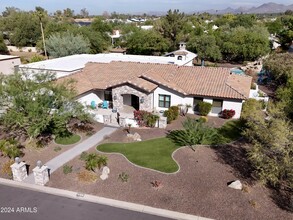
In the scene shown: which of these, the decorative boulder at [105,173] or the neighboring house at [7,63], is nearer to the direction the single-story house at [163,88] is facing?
the decorative boulder

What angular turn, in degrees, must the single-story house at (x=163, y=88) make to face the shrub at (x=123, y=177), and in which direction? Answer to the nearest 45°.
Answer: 0° — it already faces it

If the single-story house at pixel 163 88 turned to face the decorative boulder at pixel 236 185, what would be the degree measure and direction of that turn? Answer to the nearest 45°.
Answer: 0° — it already faces it

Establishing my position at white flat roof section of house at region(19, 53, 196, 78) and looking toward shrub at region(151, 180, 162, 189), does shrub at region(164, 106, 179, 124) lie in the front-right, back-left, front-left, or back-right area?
front-left

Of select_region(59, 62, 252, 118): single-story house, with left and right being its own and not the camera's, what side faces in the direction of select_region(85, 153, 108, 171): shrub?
front

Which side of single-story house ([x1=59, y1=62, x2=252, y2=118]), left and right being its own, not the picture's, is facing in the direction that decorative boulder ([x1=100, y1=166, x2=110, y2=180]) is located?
front

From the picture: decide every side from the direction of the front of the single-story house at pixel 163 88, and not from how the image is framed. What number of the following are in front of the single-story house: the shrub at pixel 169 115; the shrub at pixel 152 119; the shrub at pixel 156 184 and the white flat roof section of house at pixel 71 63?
3

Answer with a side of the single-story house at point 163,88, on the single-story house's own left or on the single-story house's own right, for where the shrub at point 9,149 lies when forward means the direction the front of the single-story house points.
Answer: on the single-story house's own right

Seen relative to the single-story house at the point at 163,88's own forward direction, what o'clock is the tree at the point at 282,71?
The tree is roughly at 8 o'clock from the single-story house.

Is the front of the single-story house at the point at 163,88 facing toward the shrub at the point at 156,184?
yes

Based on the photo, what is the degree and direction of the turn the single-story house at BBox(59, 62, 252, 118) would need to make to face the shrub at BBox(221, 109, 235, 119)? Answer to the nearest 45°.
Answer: approximately 90° to its left

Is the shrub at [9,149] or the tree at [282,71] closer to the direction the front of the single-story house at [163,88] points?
the shrub

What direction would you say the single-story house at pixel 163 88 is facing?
toward the camera
